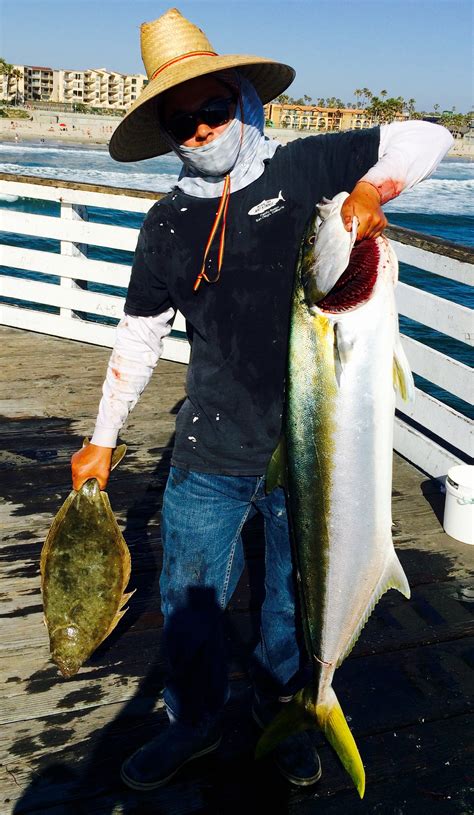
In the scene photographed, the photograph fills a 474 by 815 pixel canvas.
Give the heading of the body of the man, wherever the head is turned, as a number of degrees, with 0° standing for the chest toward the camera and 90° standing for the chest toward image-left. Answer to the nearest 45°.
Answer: approximately 0°

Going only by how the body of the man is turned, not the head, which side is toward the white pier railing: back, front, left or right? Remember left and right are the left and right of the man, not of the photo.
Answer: back

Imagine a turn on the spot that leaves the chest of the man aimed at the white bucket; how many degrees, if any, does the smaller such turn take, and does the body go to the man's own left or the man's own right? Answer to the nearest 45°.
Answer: approximately 135° to the man's own left

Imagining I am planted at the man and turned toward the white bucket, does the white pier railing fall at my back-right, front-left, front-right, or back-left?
front-left

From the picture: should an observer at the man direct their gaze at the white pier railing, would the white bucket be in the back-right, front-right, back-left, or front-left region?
front-right
